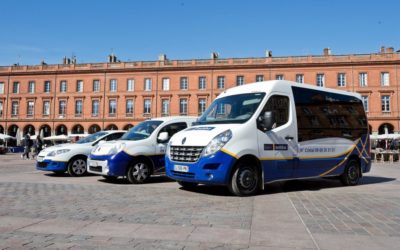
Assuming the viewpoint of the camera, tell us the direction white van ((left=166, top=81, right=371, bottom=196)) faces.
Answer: facing the viewer and to the left of the viewer

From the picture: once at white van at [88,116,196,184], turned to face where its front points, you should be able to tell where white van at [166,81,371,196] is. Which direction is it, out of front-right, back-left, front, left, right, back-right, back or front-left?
left

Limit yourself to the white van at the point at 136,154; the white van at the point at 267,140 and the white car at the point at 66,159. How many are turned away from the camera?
0

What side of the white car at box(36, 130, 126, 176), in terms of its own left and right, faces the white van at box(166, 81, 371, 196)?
left

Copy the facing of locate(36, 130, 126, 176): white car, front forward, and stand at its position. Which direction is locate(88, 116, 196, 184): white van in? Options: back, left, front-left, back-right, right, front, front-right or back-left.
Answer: left

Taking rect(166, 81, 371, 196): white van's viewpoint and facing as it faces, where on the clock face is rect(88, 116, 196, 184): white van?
rect(88, 116, 196, 184): white van is roughly at 2 o'clock from rect(166, 81, 371, 196): white van.

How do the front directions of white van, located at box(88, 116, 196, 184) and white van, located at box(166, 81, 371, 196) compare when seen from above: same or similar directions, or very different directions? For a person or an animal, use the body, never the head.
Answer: same or similar directions

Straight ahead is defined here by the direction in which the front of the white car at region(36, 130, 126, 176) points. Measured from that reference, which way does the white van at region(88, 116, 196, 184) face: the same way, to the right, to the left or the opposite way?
the same way

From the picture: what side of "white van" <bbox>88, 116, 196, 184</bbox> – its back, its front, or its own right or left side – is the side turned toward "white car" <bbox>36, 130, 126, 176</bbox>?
right

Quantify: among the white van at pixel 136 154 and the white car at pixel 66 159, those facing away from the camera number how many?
0

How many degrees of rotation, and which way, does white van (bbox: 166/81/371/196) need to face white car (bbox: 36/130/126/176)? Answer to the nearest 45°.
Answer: approximately 45° to its right
